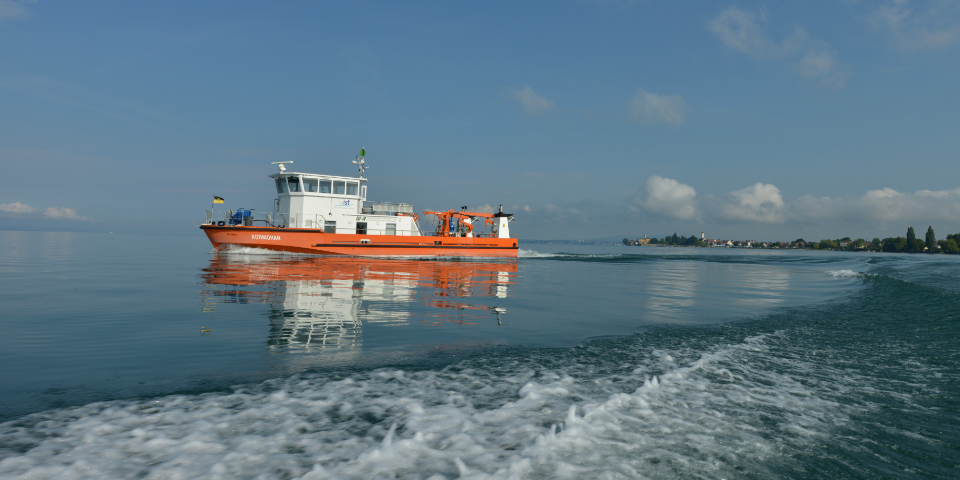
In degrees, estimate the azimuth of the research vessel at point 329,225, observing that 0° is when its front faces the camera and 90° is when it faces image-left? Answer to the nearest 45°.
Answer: approximately 90°
